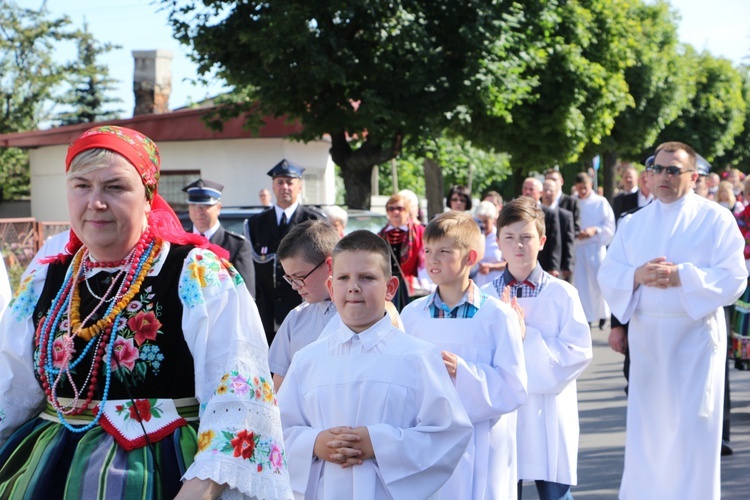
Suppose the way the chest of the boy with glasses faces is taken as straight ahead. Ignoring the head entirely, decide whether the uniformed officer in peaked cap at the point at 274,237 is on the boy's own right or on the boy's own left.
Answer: on the boy's own right

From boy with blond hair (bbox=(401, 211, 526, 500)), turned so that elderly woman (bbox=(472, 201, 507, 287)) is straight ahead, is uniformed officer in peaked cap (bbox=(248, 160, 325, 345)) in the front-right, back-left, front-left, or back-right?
front-left

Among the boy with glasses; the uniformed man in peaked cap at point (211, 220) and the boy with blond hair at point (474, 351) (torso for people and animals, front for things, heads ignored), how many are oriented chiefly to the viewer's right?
0

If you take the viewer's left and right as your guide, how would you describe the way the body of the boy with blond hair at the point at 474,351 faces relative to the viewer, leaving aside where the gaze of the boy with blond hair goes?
facing the viewer and to the left of the viewer

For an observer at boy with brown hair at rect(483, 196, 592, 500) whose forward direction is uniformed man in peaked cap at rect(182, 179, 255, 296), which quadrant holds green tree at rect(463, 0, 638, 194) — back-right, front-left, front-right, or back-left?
front-right

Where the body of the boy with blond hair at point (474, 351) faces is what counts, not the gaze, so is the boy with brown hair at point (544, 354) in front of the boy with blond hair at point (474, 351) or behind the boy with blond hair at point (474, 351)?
behind

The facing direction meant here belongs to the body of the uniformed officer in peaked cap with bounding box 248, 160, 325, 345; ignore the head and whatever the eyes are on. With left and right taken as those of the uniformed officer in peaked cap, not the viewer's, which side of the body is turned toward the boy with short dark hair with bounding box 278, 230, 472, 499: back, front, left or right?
front

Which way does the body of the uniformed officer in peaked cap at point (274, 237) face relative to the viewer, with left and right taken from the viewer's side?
facing the viewer

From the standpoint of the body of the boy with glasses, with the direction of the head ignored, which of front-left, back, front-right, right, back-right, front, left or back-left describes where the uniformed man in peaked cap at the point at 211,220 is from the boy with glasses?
back-right

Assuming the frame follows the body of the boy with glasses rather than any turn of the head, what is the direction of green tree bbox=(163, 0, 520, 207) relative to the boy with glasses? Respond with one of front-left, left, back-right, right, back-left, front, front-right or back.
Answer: back-right

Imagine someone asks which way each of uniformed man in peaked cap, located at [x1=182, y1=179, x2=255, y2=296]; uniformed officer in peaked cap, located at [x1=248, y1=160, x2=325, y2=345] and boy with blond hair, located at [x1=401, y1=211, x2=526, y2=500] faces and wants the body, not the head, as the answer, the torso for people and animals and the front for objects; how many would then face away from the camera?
0

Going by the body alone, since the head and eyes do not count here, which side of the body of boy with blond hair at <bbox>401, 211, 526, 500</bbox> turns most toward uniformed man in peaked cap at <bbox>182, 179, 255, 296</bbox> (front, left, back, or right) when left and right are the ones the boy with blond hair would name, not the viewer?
right

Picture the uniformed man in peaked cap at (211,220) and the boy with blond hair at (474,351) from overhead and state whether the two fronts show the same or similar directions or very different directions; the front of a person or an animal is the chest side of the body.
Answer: same or similar directions
